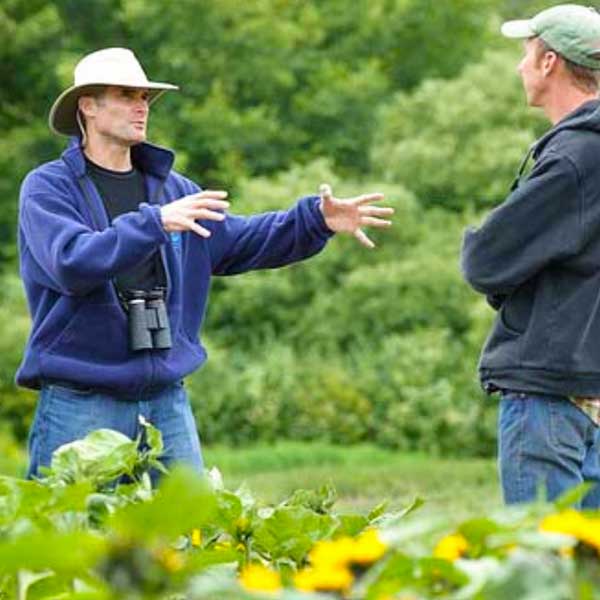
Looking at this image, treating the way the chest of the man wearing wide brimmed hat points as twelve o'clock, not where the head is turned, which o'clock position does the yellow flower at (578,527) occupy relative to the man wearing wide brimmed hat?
The yellow flower is roughly at 1 o'clock from the man wearing wide brimmed hat.

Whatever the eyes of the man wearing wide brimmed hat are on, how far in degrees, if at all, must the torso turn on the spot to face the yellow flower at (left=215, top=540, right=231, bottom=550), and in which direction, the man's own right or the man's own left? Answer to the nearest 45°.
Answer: approximately 45° to the man's own right

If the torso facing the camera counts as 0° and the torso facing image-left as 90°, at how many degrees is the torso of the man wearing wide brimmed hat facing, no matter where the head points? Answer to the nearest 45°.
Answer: approximately 315°

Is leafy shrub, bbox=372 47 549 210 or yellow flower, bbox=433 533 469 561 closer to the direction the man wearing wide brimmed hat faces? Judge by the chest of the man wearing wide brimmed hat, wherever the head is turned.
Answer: the yellow flower

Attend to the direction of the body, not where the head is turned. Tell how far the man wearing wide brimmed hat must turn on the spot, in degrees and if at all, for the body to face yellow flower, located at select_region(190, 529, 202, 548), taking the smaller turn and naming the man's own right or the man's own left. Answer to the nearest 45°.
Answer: approximately 45° to the man's own right

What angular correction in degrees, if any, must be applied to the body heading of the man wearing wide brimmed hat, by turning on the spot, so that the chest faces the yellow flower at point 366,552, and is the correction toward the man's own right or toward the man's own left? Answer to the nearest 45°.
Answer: approximately 45° to the man's own right

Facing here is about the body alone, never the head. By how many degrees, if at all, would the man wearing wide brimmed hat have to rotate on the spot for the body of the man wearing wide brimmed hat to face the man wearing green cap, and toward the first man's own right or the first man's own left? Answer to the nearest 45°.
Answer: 0° — they already face them

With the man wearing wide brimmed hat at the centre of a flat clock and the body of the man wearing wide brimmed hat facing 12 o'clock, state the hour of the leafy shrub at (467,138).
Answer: The leafy shrub is roughly at 8 o'clock from the man wearing wide brimmed hat.
